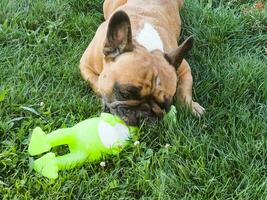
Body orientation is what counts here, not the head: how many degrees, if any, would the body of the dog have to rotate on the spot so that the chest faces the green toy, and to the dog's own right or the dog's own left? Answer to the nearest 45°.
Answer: approximately 45° to the dog's own right

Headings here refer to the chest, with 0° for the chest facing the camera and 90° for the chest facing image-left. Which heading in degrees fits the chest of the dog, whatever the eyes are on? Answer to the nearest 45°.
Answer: approximately 0°
